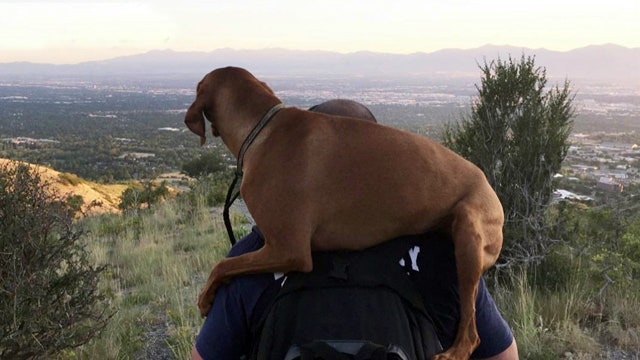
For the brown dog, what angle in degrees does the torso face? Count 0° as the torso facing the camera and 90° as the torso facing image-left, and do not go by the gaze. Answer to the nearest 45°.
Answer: approximately 90°

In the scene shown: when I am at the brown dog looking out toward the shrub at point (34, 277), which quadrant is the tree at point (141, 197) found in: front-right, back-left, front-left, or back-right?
front-right

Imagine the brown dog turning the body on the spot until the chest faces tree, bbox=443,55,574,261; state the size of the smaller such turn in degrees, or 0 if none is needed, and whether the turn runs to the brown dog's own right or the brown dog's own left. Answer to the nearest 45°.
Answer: approximately 135° to the brown dog's own right

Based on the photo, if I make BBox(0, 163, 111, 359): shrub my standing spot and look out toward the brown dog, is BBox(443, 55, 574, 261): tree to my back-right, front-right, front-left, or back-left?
front-left

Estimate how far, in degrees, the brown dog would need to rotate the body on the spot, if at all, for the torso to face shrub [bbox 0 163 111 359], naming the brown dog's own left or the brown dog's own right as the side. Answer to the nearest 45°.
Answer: approximately 45° to the brown dog's own right

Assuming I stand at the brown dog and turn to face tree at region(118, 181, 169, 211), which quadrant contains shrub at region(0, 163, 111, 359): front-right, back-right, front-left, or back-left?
front-left

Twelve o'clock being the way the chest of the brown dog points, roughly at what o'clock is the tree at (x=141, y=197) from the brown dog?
The tree is roughly at 2 o'clock from the brown dog.
